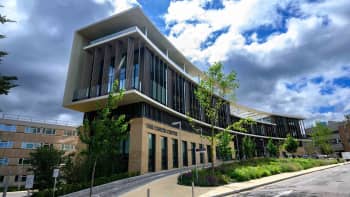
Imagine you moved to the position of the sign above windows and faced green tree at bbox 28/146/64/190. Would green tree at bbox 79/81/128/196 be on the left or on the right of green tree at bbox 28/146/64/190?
left

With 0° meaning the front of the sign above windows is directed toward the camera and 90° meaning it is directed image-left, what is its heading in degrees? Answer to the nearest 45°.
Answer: approximately 315°

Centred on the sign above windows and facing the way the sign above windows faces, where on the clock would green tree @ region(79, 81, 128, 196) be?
The green tree is roughly at 2 o'clock from the sign above windows.

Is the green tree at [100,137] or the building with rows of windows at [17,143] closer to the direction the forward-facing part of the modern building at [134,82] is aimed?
the green tree

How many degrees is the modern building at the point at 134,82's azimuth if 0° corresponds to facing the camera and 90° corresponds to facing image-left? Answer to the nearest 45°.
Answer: approximately 315°

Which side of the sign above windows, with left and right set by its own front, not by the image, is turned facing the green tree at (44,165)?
right

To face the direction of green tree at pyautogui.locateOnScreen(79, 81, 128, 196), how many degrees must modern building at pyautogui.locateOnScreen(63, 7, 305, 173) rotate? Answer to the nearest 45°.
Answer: approximately 45° to its right

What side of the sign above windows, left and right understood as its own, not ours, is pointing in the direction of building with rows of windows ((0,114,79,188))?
back

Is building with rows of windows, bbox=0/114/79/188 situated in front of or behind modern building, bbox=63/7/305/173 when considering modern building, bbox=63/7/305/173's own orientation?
behind
